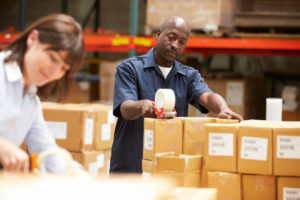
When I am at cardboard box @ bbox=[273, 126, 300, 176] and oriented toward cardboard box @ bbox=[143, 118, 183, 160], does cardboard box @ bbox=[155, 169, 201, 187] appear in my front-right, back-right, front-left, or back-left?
front-left

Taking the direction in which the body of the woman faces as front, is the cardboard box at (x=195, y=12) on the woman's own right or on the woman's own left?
on the woman's own left

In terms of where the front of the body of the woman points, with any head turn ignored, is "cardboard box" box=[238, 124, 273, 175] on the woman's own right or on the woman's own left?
on the woman's own left

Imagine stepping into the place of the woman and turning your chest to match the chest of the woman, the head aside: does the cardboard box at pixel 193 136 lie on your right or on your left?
on your left

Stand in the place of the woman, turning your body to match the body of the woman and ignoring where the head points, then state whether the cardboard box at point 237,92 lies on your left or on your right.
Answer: on your left

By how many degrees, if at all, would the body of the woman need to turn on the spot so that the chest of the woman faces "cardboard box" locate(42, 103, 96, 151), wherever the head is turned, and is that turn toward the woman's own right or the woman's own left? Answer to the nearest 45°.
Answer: approximately 135° to the woman's own left

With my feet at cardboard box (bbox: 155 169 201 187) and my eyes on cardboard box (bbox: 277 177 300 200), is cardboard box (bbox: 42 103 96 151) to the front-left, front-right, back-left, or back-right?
back-left

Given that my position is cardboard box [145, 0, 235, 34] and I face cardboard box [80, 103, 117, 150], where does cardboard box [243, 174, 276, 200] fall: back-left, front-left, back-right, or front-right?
front-left

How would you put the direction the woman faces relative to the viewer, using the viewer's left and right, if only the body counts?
facing the viewer and to the right of the viewer

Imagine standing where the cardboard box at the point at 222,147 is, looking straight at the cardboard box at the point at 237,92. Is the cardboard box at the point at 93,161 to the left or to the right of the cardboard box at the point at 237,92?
left
